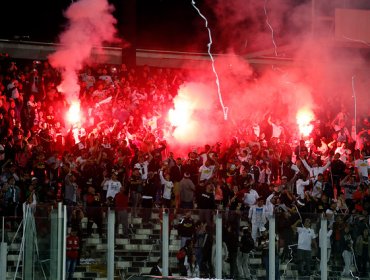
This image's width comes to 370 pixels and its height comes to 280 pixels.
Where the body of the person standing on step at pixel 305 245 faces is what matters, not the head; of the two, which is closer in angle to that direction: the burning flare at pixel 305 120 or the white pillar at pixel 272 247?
the white pillar

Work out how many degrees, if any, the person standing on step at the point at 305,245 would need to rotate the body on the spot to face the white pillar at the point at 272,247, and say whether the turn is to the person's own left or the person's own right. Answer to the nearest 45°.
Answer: approximately 90° to the person's own right

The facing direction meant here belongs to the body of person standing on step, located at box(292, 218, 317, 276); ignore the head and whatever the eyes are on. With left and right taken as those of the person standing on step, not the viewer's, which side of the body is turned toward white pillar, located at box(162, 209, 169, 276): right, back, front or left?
right

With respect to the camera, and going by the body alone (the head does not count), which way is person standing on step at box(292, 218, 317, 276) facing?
toward the camera

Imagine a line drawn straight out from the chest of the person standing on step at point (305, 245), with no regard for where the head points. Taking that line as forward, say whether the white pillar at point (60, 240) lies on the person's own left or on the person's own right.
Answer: on the person's own right

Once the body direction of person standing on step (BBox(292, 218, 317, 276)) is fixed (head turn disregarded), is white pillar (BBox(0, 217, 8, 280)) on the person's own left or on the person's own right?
on the person's own right

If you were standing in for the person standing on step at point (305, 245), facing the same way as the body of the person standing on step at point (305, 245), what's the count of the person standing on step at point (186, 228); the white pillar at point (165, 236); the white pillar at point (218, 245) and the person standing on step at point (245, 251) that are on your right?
4

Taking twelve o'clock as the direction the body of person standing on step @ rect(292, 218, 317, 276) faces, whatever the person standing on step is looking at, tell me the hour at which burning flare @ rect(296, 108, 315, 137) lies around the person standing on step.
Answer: The burning flare is roughly at 6 o'clock from the person standing on step.
